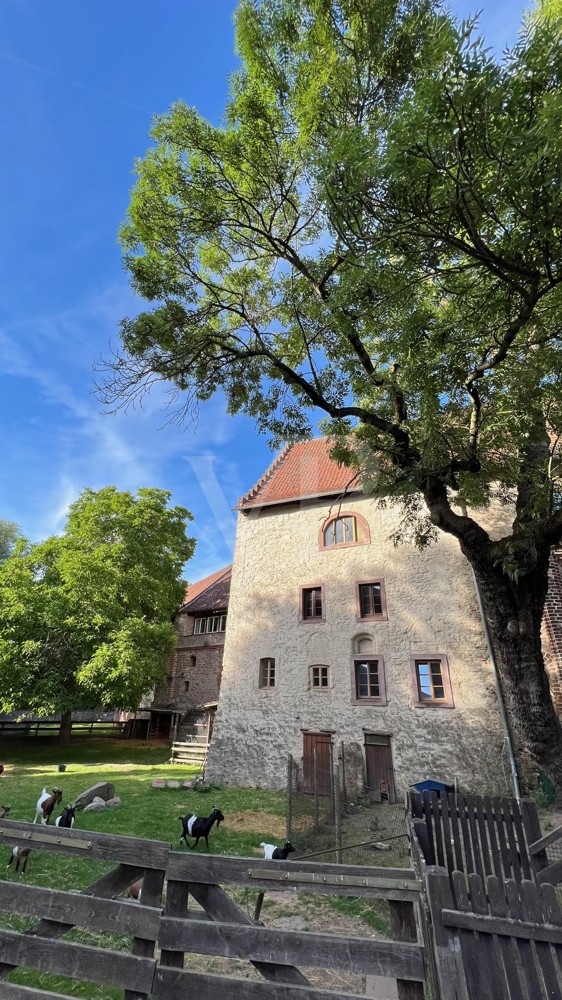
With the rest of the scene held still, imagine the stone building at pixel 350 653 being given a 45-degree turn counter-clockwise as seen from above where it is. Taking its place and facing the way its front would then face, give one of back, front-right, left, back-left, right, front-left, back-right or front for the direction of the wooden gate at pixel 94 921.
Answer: front-right

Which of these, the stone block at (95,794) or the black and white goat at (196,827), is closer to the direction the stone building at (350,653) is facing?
the black and white goat

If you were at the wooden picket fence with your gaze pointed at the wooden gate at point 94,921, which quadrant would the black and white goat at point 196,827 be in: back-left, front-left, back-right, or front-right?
front-right

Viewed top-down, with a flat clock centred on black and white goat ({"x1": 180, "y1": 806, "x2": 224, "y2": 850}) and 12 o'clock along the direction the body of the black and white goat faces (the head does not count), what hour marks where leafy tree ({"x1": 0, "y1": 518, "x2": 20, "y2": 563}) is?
The leafy tree is roughly at 8 o'clock from the black and white goat.

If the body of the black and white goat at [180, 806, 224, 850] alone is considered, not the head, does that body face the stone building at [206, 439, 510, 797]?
no

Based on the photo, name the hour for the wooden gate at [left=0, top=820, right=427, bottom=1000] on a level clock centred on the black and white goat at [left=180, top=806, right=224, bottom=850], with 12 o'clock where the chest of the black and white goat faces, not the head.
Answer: The wooden gate is roughly at 3 o'clock from the black and white goat.

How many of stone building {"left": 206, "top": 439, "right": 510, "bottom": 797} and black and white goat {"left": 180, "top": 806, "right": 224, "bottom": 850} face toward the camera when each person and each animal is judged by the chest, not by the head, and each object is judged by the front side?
1

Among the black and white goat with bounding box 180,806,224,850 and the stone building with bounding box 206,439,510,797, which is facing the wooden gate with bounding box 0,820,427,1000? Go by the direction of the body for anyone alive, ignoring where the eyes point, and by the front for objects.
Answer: the stone building

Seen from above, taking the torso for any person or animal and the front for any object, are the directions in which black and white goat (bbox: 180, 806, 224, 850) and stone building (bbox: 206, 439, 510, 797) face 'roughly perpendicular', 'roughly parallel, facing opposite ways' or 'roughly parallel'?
roughly perpendicular

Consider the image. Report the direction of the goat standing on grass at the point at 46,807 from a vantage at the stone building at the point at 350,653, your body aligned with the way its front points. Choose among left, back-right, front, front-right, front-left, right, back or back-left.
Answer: front-right

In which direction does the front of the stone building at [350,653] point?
toward the camera

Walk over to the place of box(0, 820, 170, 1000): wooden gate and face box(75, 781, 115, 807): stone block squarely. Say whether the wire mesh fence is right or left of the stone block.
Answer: right

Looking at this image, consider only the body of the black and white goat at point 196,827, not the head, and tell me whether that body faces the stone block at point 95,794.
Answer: no

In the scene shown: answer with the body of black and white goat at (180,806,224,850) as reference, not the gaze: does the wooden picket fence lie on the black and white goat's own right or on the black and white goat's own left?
on the black and white goat's own right

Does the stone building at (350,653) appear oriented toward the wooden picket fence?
yes

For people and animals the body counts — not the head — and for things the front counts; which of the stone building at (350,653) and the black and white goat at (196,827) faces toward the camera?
the stone building

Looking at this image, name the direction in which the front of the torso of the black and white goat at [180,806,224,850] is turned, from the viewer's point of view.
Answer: to the viewer's right
